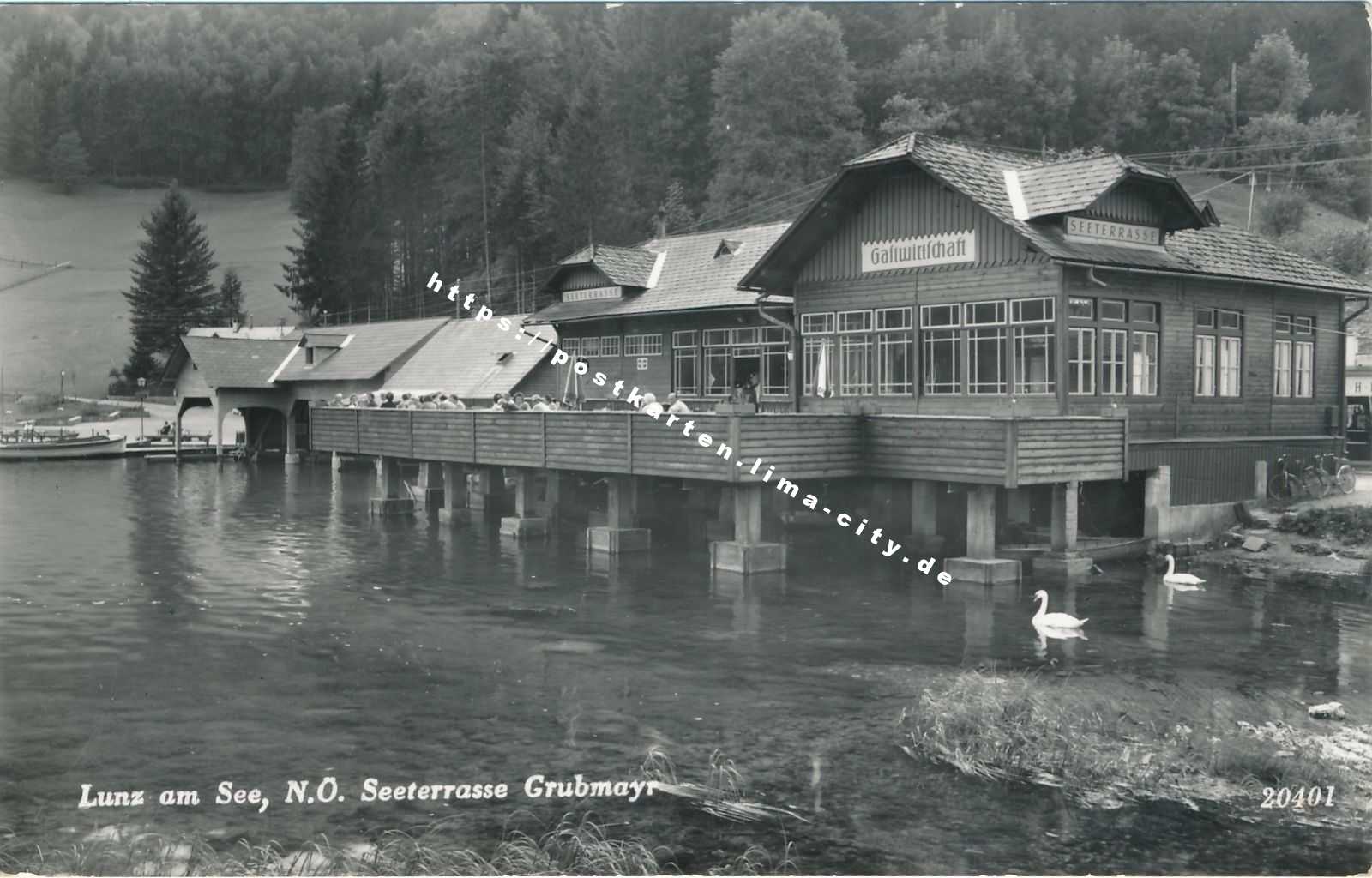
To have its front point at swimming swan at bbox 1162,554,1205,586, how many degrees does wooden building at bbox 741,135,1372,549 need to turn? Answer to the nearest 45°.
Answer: approximately 90° to its left

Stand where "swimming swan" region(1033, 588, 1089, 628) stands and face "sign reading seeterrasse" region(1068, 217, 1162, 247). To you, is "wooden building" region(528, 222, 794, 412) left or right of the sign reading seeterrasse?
left

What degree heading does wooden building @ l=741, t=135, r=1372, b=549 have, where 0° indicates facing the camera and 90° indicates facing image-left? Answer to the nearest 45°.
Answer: approximately 45°

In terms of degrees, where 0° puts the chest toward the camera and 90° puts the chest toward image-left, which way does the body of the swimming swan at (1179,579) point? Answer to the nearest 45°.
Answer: approximately 90°

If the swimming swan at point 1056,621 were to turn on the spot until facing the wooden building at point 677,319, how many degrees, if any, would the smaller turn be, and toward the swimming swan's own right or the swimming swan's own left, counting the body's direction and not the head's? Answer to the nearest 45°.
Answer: approximately 45° to the swimming swan's own right

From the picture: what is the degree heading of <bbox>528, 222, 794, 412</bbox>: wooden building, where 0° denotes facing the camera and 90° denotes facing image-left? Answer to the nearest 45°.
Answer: approximately 45°

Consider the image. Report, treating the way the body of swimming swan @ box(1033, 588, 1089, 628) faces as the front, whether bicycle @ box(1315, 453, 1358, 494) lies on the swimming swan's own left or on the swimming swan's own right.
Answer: on the swimming swan's own right

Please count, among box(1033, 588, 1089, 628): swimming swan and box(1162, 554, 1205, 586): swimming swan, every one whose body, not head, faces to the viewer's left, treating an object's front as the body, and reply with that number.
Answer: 2

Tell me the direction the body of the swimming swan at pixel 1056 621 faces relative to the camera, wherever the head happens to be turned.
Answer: to the viewer's left

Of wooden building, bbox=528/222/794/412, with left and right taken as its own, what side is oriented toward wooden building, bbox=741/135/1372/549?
left

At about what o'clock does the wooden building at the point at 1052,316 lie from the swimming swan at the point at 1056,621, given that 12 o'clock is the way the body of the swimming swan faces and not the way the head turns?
The wooden building is roughly at 3 o'clock from the swimming swan.

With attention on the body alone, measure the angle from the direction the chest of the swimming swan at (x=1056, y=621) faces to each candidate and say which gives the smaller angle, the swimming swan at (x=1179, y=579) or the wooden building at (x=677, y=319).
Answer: the wooden building
